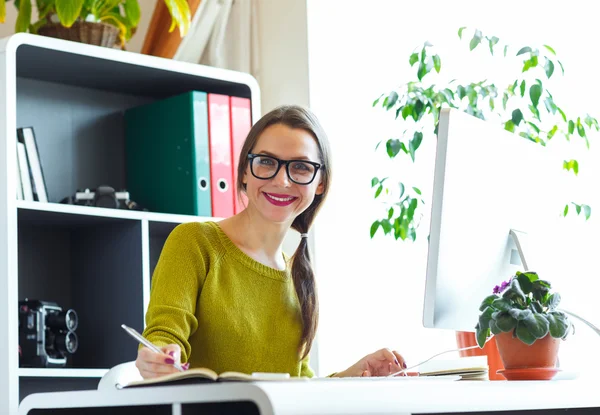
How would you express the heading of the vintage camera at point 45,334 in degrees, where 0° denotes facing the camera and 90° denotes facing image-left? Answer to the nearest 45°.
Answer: approximately 315°

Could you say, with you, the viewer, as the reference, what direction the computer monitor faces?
facing away from the viewer and to the left of the viewer

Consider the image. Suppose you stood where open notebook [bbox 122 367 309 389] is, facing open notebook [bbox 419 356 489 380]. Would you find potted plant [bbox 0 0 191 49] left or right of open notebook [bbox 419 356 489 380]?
left

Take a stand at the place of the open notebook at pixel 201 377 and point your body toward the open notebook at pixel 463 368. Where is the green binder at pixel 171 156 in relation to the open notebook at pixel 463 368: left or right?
left

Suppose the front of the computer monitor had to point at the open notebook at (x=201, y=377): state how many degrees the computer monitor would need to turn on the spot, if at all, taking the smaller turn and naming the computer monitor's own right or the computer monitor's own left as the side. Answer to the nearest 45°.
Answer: approximately 90° to the computer monitor's own left
